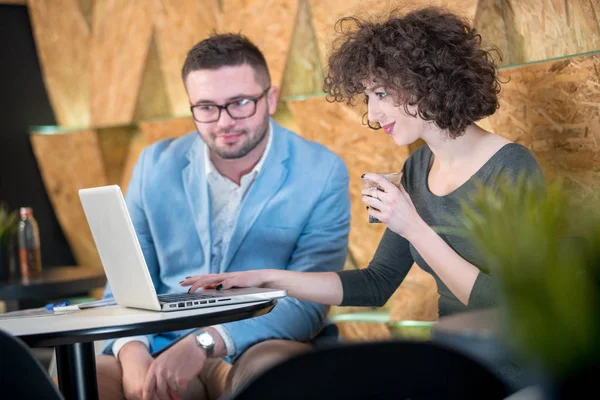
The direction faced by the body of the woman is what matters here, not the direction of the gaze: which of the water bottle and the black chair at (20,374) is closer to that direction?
the black chair

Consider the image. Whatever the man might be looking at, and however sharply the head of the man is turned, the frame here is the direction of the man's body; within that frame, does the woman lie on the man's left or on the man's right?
on the man's left

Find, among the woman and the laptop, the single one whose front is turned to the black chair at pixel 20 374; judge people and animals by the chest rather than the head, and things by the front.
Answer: the woman

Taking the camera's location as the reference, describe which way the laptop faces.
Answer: facing to the right of the viewer

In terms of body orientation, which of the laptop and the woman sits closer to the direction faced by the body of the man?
the laptop

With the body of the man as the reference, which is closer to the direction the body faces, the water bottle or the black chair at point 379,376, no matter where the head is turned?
the black chair

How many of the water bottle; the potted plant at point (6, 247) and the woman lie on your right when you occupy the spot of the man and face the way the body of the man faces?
2

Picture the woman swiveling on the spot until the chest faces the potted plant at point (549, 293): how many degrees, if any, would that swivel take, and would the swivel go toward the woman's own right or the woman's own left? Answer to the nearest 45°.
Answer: approximately 45° to the woman's own left

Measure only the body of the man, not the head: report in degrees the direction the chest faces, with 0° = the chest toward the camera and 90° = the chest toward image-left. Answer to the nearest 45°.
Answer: approximately 45°

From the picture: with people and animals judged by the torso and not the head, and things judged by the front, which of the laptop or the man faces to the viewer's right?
the laptop
